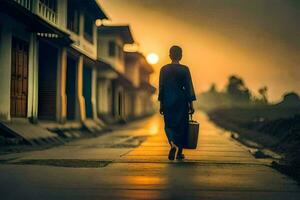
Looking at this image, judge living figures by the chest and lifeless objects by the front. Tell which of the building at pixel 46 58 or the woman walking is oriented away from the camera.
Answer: the woman walking

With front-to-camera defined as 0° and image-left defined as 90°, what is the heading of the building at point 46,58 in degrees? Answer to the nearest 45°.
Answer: approximately 315°

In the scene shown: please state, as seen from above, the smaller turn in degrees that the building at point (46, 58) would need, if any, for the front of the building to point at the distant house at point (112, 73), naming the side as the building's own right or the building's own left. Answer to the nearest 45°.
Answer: approximately 135° to the building's own left

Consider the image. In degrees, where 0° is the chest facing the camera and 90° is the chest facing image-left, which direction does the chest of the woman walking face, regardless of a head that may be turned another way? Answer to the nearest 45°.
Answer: approximately 180°

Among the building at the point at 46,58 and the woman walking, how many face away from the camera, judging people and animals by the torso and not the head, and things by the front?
1

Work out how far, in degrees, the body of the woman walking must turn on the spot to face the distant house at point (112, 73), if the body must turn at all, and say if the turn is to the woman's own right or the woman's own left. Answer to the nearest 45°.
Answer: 0° — they already face it

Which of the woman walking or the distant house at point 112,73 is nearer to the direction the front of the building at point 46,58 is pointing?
the woman walking

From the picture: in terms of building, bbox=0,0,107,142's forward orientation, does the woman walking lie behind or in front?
in front
